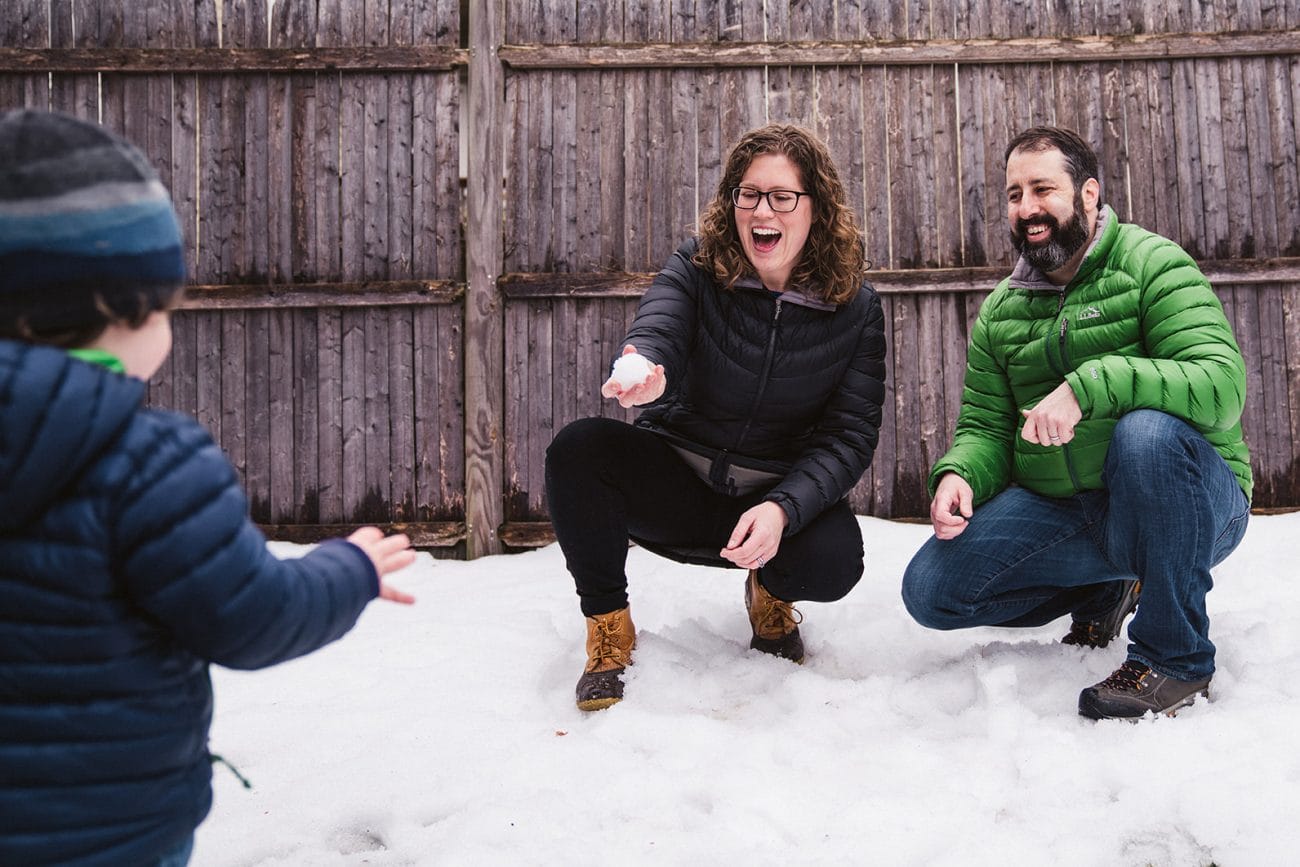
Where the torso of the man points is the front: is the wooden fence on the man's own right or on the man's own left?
on the man's own right

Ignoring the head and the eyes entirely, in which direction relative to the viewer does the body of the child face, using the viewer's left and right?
facing away from the viewer and to the right of the viewer

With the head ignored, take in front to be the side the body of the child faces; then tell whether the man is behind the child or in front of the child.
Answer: in front

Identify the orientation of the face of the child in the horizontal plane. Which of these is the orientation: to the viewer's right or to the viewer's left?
to the viewer's right

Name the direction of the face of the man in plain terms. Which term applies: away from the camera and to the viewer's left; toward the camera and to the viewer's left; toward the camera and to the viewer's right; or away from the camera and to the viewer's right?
toward the camera and to the viewer's left

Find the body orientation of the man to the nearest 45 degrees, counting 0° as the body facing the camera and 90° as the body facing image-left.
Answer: approximately 45°
